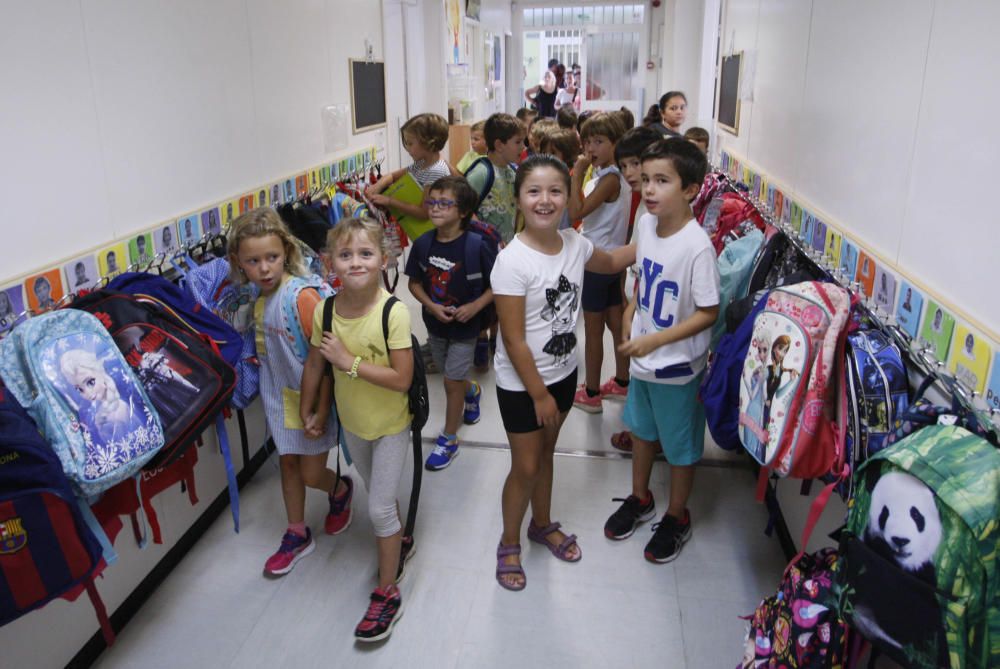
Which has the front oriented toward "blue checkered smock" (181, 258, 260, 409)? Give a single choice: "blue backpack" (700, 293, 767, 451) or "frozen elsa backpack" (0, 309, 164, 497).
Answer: "blue backpack" (700, 293, 767, 451)

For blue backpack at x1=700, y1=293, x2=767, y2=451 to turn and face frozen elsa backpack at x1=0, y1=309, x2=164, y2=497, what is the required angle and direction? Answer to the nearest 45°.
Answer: approximately 45° to its left

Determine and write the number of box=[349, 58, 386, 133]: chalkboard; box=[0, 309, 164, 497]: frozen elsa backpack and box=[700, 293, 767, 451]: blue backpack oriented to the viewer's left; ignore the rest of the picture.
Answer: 1

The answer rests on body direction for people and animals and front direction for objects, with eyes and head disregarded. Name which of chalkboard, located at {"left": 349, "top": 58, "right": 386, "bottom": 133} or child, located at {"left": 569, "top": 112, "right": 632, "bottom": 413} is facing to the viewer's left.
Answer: the child

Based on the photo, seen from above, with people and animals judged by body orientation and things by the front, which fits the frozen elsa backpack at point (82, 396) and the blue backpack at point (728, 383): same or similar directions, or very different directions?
very different directions

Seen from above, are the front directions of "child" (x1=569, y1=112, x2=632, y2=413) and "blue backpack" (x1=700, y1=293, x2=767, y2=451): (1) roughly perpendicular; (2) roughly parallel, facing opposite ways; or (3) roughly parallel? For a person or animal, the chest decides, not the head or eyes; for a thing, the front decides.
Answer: roughly parallel

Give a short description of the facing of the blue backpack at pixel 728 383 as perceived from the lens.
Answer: facing to the left of the viewer

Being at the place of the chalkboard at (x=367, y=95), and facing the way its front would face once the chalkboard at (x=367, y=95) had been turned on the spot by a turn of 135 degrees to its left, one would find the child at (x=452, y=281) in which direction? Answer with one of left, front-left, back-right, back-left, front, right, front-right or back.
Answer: back

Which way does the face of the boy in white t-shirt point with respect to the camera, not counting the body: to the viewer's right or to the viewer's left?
to the viewer's left

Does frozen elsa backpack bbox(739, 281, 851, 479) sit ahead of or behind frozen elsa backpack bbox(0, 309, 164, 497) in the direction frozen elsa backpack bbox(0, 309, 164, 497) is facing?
ahead

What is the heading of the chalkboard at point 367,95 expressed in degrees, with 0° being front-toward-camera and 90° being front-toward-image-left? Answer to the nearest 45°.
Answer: approximately 315°

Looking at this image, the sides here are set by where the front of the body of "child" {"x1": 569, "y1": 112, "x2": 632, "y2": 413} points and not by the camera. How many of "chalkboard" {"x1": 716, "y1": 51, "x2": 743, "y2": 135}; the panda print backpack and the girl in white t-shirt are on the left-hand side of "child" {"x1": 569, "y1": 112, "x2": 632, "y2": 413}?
2

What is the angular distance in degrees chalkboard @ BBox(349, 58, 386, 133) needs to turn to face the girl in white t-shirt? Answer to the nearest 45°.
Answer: approximately 45° to its right
